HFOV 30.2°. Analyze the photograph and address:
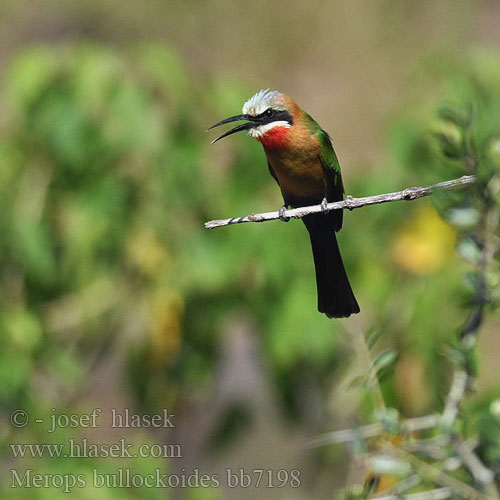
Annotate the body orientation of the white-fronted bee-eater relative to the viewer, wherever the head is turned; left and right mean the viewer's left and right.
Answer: facing the viewer and to the left of the viewer
